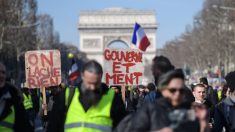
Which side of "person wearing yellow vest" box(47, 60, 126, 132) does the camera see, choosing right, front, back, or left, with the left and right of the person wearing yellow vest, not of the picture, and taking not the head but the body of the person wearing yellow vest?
front

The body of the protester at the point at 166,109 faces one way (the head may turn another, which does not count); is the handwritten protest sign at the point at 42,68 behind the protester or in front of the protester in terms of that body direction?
behind

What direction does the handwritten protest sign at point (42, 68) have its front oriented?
toward the camera

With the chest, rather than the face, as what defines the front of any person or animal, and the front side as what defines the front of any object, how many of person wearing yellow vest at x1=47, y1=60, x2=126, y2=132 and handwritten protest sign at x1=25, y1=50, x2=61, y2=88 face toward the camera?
2
